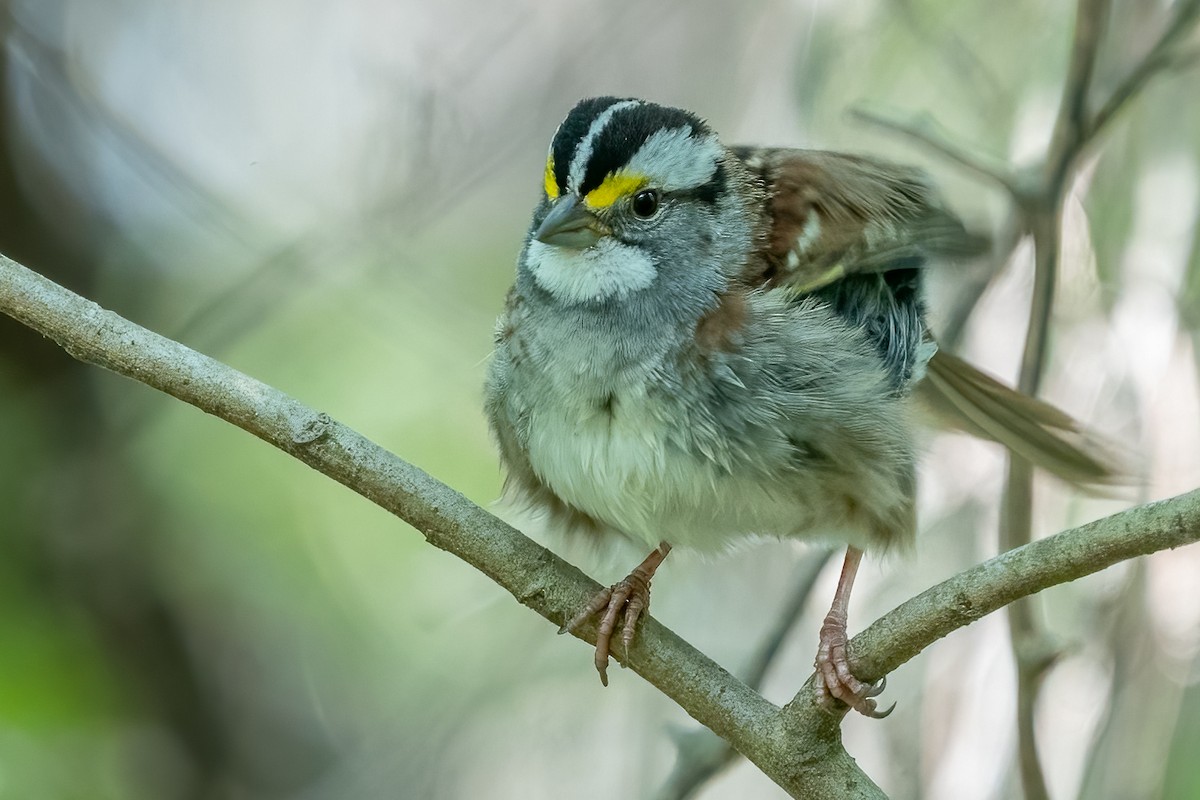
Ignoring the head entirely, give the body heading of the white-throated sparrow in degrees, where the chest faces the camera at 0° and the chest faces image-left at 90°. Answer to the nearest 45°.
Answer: approximately 45°
